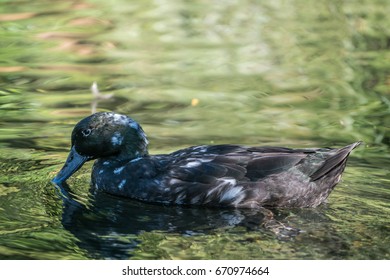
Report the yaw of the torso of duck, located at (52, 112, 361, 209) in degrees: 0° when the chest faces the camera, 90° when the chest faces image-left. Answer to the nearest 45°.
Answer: approximately 90°
